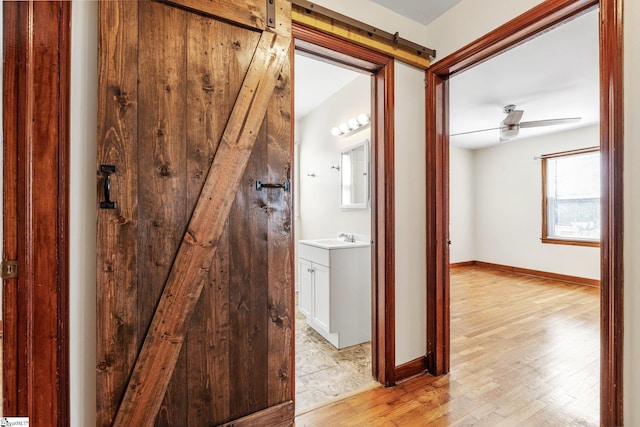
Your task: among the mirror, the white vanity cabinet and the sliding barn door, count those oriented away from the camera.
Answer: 0

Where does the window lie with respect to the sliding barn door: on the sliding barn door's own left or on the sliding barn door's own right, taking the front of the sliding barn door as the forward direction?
on the sliding barn door's own left

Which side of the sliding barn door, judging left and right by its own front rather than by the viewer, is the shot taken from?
front

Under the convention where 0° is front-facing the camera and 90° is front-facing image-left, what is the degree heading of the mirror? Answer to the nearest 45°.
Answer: approximately 45°

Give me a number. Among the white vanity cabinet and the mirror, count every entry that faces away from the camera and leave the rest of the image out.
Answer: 0

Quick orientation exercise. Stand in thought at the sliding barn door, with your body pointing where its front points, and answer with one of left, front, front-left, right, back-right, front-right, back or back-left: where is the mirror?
back-left

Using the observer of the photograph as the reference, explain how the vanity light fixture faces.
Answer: facing the viewer and to the left of the viewer

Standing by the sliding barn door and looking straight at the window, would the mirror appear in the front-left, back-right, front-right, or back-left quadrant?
front-left

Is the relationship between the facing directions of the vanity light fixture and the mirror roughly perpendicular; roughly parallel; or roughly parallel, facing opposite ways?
roughly parallel

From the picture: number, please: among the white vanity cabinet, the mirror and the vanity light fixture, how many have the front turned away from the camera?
0

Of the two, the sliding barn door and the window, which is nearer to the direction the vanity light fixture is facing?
the sliding barn door

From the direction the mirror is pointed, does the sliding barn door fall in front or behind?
in front
